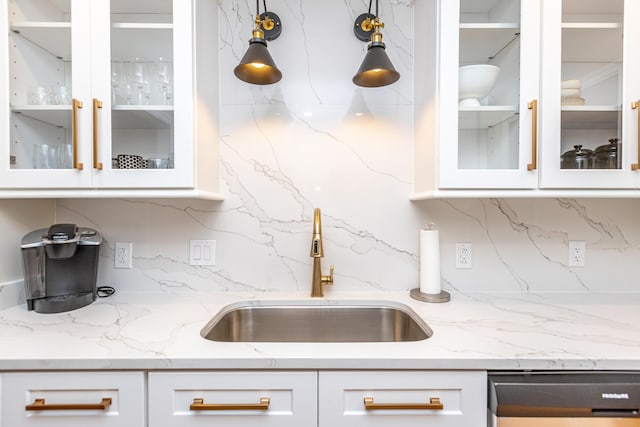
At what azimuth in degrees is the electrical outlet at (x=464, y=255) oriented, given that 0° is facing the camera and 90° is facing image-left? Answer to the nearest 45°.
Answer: approximately 0°

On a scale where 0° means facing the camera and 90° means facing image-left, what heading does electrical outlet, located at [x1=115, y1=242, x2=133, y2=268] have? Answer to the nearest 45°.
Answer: approximately 0°

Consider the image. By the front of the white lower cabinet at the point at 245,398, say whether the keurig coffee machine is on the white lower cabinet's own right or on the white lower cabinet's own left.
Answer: on the white lower cabinet's own right

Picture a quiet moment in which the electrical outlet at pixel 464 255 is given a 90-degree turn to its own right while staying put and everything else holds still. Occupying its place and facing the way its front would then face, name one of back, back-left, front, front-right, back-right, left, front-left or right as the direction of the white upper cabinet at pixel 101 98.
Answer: front-left

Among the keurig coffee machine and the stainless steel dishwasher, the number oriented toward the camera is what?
2

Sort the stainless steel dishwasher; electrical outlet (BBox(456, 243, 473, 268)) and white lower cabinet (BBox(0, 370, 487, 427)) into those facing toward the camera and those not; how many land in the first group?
3
